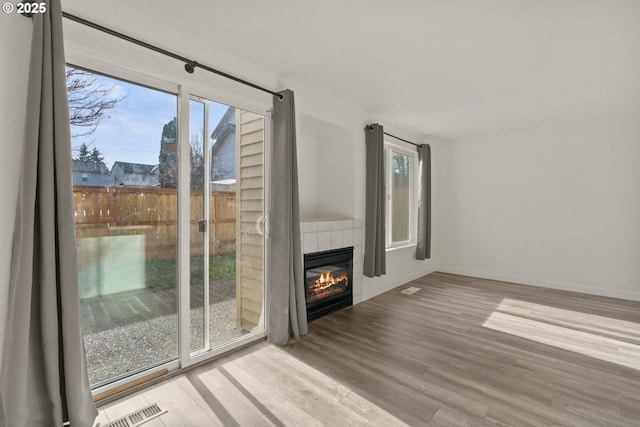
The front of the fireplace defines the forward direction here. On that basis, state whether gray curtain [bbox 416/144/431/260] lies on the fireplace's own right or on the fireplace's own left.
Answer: on the fireplace's own left

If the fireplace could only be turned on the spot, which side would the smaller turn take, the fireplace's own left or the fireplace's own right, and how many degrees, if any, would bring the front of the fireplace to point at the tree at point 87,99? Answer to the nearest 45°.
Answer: approximately 90° to the fireplace's own right

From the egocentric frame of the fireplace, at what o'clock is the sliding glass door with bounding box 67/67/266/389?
The sliding glass door is roughly at 3 o'clock from the fireplace.

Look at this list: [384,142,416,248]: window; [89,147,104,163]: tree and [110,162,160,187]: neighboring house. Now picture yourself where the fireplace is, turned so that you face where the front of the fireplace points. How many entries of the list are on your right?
2

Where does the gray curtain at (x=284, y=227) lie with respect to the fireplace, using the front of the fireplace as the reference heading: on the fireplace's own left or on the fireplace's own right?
on the fireplace's own right

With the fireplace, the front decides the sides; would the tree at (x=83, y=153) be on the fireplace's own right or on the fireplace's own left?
on the fireplace's own right

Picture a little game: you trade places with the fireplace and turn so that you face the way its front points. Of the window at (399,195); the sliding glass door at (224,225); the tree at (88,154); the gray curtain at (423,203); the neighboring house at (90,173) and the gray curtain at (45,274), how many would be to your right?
4

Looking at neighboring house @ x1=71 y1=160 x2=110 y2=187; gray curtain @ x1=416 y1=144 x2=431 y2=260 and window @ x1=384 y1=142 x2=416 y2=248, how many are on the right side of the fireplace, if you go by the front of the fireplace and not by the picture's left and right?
1

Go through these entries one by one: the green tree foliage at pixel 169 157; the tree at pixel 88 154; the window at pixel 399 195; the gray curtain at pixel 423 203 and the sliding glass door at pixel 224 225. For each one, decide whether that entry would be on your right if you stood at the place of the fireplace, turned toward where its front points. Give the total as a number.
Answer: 3
